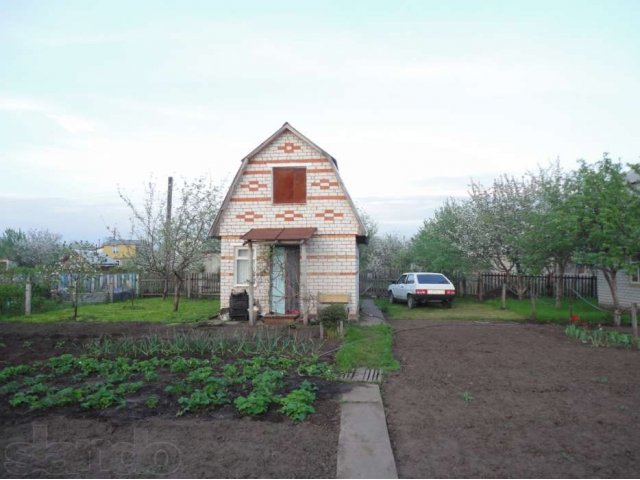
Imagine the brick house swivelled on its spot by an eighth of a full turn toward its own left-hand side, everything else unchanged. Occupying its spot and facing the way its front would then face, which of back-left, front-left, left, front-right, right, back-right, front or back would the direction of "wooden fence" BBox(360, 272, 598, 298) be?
left

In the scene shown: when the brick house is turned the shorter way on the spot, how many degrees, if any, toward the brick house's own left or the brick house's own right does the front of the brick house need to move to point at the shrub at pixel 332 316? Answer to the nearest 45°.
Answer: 0° — it already faces it

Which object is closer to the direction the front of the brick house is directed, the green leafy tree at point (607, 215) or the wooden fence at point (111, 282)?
the green leafy tree

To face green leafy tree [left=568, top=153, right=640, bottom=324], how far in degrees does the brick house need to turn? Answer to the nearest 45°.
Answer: approximately 45° to its left

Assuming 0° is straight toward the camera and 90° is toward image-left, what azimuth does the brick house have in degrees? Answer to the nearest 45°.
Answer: approximately 0°

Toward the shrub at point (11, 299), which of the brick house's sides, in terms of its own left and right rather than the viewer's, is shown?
right
